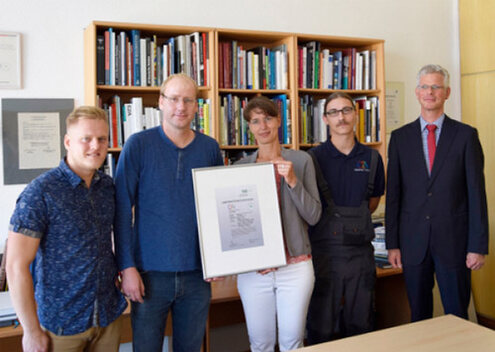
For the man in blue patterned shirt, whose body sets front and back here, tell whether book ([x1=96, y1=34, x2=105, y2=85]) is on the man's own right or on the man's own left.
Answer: on the man's own left

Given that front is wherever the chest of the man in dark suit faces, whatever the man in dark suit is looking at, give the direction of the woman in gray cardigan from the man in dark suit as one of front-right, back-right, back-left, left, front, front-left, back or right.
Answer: front-right

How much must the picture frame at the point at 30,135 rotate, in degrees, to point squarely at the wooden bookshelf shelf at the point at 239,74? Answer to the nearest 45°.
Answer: approximately 90° to its left

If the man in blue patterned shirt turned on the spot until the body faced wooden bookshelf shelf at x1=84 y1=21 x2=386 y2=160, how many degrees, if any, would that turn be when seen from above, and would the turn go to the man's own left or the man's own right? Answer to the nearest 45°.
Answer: approximately 90° to the man's own left

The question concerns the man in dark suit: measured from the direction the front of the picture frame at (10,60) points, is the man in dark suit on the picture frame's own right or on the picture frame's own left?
on the picture frame's own left

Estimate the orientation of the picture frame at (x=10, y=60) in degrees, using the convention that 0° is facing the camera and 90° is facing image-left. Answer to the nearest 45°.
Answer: approximately 0°
